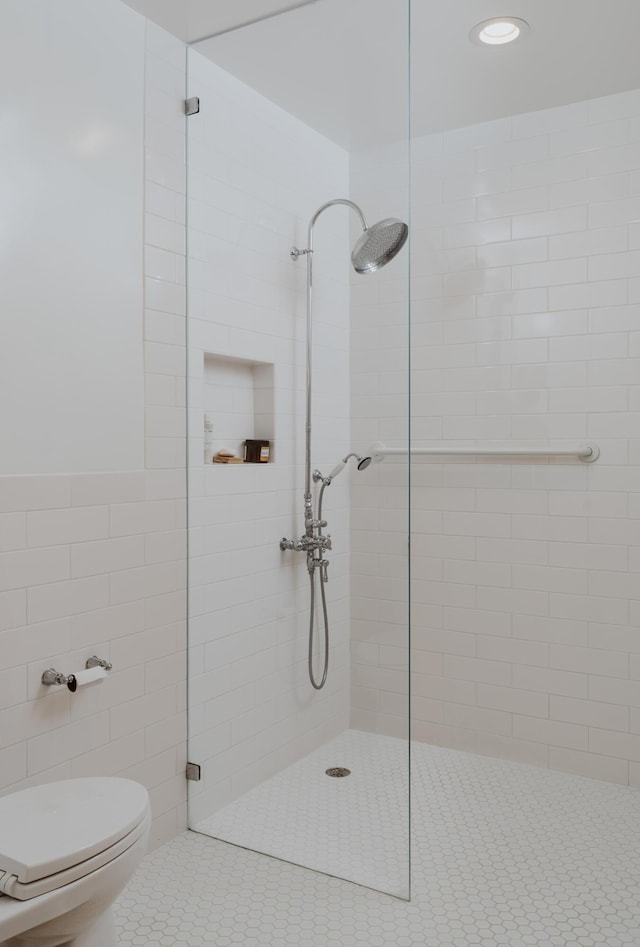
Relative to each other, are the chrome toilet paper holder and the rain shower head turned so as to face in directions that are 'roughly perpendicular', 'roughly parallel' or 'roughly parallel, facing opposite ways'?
roughly parallel

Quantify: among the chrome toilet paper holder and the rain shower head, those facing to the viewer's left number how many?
0

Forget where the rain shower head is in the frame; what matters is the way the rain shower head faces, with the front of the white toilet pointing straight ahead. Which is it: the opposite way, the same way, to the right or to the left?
to the right

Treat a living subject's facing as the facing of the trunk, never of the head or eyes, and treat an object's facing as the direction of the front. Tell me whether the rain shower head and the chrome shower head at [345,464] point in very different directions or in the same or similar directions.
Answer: same or similar directions

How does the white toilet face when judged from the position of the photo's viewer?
facing away from the viewer and to the right of the viewer

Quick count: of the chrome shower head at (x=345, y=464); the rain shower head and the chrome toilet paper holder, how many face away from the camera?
0

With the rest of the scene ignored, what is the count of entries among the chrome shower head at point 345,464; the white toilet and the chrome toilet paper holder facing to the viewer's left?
0

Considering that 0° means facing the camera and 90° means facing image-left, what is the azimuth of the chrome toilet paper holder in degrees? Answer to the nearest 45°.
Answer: approximately 315°

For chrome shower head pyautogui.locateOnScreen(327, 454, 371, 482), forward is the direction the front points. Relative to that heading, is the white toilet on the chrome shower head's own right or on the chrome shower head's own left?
on the chrome shower head's own right

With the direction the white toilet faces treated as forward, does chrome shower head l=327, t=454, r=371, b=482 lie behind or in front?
in front

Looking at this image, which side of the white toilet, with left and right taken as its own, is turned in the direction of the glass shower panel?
front

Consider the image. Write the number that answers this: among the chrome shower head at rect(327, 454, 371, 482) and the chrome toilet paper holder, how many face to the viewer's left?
0

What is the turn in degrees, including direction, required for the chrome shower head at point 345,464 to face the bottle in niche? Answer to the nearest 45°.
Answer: approximately 180°

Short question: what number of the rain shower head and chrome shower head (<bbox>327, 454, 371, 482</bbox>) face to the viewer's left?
0

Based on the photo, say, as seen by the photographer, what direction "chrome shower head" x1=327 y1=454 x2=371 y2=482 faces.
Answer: facing the viewer and to the right of the viewer
